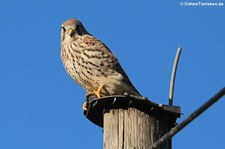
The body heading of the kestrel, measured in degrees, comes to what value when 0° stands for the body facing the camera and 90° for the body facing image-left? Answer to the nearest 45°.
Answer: approximately 45°
